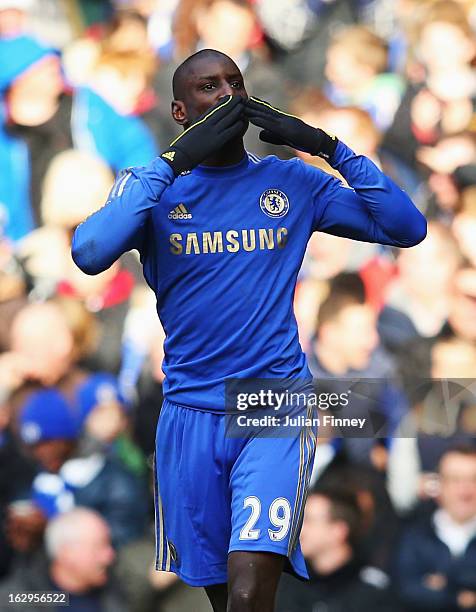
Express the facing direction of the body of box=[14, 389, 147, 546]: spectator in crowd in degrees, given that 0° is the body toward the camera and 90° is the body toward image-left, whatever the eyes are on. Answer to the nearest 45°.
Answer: approximately 45°

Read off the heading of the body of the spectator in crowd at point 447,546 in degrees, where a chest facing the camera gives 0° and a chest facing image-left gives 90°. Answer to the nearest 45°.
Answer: approximately 0°

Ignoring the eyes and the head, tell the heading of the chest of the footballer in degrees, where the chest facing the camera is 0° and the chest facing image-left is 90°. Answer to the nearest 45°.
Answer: approximately 0°

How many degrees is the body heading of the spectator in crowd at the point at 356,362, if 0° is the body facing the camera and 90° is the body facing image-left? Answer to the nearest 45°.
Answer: approximately 315°

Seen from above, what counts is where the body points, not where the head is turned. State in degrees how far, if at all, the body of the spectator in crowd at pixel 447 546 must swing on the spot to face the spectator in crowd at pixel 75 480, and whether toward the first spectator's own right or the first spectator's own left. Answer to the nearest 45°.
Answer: approximately 90° to the first spectator's own right

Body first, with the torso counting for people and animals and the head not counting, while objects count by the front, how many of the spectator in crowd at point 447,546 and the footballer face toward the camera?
2

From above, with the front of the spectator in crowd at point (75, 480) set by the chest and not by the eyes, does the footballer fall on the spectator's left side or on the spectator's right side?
on the spectator's left side
